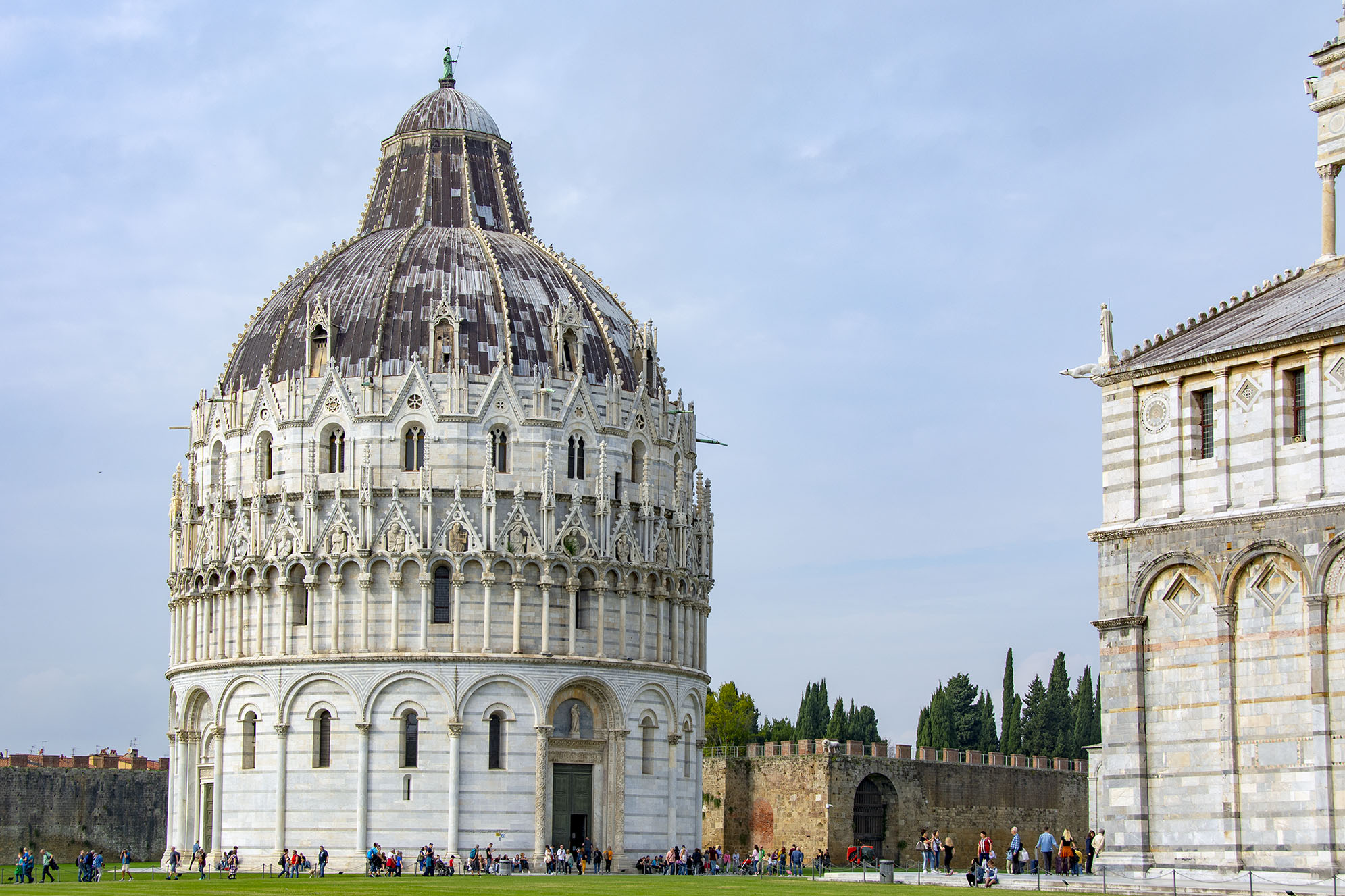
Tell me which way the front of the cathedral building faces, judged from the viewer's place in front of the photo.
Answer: facing away from the viewer and to the left of the viewer
